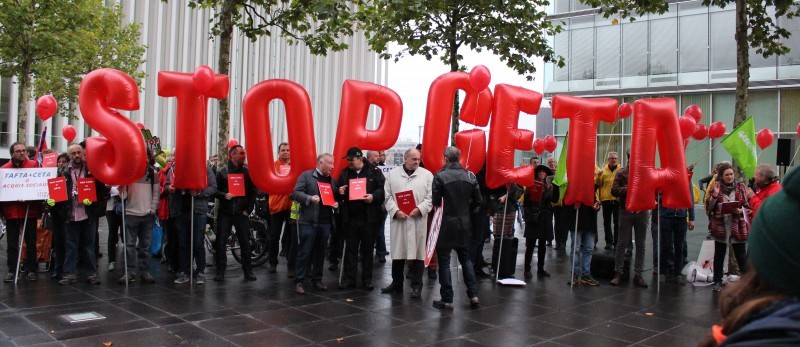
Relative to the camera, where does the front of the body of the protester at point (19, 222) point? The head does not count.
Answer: toward the camera

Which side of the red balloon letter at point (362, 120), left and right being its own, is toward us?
front

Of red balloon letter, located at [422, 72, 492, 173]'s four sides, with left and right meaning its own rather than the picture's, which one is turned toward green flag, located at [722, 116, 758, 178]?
left

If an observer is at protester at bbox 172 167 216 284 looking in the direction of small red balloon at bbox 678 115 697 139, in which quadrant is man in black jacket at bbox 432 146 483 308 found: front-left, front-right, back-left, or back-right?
front-right

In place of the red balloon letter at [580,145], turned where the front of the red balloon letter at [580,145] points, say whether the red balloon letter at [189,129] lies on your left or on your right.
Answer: on your right

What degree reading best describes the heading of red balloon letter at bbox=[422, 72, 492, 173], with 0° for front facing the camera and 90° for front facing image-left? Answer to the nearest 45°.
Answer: approximately 0°

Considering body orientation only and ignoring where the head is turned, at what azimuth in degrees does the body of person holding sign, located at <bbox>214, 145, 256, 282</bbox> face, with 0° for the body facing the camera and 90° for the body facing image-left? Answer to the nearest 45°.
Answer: approximately 0°

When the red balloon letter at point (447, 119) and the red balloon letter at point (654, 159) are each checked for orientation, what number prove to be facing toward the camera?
2

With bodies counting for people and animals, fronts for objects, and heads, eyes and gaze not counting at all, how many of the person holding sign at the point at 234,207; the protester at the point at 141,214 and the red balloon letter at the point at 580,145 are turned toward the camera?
3

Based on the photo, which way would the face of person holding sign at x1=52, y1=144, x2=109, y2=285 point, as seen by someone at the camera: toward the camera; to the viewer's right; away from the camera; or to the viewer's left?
toward the camera

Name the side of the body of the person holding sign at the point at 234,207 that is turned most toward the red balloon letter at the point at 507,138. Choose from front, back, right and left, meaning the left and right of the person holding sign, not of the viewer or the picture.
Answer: left

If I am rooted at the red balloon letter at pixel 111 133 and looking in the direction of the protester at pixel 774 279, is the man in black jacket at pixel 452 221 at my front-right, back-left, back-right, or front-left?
front-left

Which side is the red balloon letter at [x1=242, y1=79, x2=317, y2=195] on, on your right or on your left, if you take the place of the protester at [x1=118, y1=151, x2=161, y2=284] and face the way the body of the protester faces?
on your left

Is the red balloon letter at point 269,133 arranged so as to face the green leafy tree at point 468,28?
no

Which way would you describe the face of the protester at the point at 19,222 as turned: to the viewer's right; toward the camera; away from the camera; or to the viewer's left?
toward the camera

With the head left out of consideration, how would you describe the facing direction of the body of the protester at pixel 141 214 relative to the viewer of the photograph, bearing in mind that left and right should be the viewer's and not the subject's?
facing the viewer
